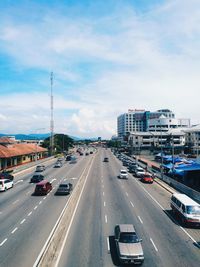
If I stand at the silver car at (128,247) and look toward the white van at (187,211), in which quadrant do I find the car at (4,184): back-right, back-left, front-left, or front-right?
front-left

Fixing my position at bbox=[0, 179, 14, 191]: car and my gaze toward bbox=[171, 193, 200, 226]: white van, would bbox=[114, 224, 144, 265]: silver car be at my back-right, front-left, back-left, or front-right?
front-right

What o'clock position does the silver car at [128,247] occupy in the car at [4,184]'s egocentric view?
The silver car is roughly at 4 o'clock from the car.

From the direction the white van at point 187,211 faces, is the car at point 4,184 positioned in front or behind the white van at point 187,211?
behind

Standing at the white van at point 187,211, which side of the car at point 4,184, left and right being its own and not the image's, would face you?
right

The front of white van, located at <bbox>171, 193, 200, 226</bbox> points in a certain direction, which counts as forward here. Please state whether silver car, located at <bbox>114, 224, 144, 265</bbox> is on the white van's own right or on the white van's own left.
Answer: on the white van's own right

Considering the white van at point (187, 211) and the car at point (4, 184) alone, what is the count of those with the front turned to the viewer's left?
0

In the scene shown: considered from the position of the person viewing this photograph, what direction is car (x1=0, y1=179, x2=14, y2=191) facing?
facing away from the viewer and to the right of the viewer
